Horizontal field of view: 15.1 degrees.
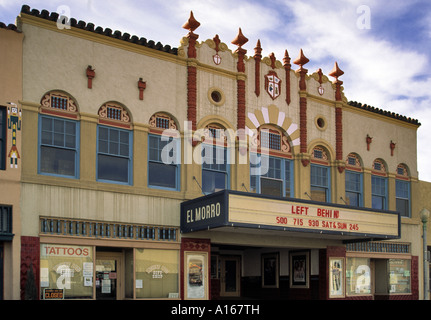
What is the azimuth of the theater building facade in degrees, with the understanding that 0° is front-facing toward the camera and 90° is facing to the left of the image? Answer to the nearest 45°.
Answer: approximately 315°
